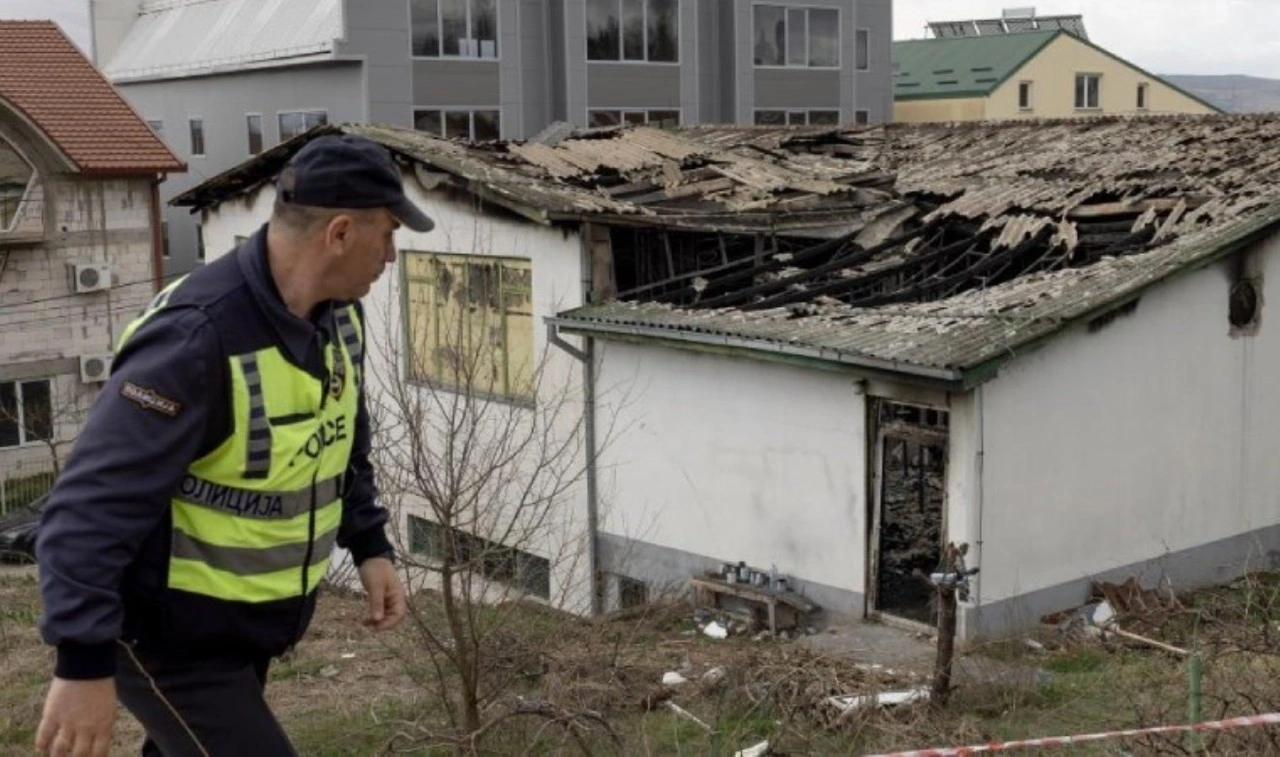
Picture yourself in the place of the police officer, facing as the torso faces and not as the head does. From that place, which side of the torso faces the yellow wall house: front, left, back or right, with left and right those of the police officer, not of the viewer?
left

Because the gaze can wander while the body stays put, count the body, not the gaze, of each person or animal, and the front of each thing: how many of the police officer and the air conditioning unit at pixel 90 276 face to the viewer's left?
0

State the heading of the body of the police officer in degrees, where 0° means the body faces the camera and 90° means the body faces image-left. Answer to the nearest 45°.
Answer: approximately 315°

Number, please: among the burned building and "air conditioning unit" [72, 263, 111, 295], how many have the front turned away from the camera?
0

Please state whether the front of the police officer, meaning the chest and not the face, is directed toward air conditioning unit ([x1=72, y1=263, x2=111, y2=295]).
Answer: no

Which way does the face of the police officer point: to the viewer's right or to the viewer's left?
to the viewer's right

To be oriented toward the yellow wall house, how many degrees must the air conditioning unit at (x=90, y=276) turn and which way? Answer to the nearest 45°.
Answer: approximately 90° to its left

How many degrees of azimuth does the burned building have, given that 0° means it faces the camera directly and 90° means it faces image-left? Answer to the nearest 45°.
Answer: approximately 45°

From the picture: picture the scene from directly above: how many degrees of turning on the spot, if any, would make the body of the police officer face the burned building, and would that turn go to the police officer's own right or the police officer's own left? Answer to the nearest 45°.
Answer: approximately 90° to the police officer's own left

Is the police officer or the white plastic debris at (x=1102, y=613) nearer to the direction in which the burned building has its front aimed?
the police officer

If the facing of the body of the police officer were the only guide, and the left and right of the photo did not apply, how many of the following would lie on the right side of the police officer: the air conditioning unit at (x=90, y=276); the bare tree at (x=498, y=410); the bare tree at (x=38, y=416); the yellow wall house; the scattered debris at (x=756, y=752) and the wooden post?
0

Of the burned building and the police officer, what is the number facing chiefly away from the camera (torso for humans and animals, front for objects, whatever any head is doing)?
0

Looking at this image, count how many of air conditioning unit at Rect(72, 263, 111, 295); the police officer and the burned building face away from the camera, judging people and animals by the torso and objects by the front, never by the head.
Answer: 0

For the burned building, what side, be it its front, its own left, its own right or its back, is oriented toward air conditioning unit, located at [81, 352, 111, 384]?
right

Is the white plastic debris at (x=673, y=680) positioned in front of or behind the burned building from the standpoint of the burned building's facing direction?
in front

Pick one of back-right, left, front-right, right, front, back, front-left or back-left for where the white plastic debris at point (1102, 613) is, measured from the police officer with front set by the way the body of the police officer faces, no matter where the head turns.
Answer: left
